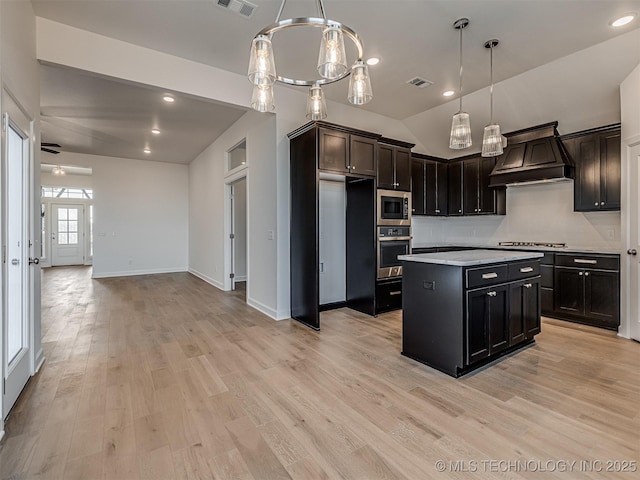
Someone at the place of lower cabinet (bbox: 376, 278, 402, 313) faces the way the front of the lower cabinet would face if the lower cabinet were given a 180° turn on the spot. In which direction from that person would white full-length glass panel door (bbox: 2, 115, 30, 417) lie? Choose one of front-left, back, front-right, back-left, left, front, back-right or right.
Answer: left

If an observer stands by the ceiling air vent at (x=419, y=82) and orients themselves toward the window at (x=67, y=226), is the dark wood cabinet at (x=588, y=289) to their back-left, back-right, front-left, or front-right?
back-right

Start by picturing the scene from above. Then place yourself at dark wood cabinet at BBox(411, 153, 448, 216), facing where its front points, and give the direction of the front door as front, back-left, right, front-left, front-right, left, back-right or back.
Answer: back-right

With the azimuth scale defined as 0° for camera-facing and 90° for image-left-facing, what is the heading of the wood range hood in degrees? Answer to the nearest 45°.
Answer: approximately 0°

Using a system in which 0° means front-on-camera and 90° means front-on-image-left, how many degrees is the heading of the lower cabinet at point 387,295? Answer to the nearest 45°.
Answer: approximately 315°

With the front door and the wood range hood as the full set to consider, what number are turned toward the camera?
2

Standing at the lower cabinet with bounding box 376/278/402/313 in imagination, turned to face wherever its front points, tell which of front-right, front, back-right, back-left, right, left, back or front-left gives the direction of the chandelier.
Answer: front-right

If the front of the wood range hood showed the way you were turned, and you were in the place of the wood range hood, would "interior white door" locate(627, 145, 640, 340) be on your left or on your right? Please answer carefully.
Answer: on your left

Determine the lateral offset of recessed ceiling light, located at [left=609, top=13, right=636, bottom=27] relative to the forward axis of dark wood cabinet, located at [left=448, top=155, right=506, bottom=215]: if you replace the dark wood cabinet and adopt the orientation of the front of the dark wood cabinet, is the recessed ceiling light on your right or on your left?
on your left

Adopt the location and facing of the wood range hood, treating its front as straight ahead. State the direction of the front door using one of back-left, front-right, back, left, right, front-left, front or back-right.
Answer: right

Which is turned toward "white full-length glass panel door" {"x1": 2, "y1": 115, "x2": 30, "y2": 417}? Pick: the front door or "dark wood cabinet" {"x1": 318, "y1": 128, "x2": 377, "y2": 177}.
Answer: the front door

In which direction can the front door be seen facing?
toward the camera
